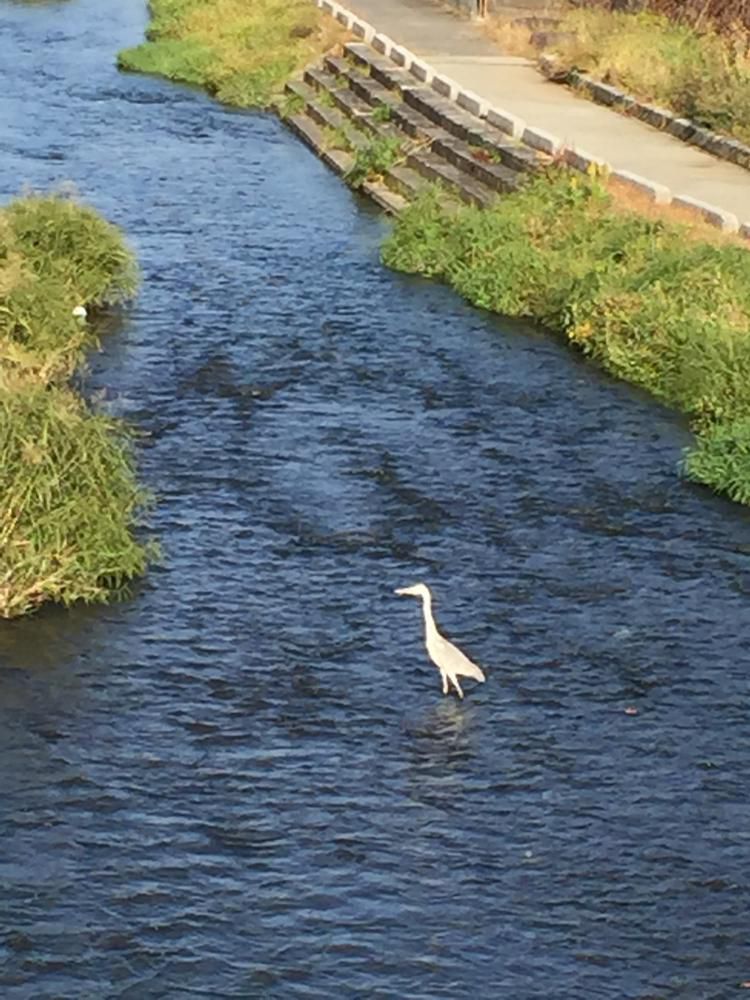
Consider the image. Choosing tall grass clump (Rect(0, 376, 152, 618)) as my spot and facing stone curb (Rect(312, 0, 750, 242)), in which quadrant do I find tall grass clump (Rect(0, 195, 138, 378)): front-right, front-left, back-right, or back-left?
front-left

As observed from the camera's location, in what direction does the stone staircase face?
facing the viewer and to the left of the viewer

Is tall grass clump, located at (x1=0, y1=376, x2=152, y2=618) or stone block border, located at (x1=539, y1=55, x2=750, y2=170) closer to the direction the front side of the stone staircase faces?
the tall grass clump

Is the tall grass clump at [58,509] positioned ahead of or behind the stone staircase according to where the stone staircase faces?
ahead

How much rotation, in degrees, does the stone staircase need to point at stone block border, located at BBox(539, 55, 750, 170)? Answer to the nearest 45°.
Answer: approximately 135° to its left

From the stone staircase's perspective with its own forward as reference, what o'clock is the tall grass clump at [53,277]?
The tall grass clump is roughly at 11 o'clock from the stone staircase.
